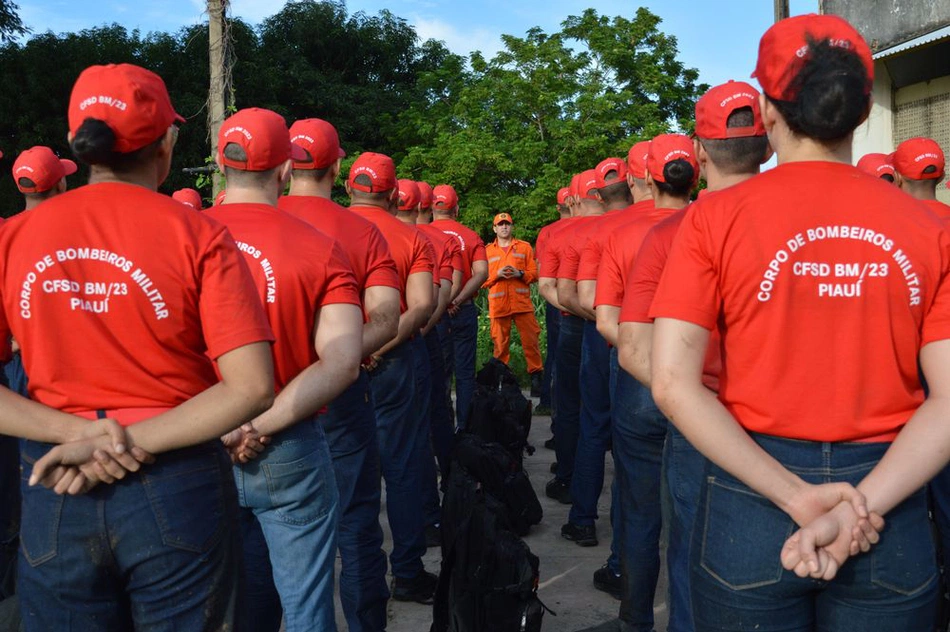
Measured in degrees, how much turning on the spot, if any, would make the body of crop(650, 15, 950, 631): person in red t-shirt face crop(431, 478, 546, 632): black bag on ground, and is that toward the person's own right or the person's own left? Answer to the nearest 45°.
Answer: approximately 45° to the person's own left

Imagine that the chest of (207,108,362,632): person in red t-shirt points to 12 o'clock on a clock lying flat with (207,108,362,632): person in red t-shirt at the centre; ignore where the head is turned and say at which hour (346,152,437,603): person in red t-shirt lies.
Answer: (346,152,437,603): person in red t-shirt is roughly at 11 o'clock from (207,108,362,632): person in red t-shirt.

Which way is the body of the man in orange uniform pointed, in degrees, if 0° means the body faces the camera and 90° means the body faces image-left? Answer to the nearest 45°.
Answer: approximately 0°

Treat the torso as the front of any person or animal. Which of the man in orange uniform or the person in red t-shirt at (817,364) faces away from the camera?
the person in red t-shirt

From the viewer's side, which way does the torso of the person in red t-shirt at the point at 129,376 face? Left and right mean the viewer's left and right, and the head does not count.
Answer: facing away from the viewer and to the right of the viewer

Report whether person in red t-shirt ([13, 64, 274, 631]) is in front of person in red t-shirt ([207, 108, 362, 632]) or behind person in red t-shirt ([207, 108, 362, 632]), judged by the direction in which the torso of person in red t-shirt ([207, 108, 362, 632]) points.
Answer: behind

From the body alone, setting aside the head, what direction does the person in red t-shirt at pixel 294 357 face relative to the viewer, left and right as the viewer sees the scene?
facing away from the viewer and to the right of the viewer

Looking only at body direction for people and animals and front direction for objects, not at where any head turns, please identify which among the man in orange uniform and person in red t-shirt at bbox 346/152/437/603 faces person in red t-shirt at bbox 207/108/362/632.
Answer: the man in orange uniform

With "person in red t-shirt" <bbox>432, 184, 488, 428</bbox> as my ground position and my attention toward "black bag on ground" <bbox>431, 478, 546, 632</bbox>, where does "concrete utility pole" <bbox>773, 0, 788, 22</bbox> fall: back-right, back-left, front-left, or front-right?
back-left

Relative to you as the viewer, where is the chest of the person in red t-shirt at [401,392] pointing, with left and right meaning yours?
facing away from the viewer and to the right of the viewer

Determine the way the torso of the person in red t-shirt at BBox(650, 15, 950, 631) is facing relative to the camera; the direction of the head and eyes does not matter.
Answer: away from the camera

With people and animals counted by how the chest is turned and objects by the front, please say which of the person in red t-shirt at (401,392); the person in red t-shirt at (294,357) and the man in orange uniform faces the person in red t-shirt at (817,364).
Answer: the man in orange uniform

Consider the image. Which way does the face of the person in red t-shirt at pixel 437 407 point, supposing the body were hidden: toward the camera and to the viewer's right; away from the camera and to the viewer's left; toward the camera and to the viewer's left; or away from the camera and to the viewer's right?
away from the camera and to the viewer's right

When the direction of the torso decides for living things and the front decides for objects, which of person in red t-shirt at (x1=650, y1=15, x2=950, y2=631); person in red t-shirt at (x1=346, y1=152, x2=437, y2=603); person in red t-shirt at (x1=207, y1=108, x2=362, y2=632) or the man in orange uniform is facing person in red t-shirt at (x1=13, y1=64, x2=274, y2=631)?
the man in orange uniform

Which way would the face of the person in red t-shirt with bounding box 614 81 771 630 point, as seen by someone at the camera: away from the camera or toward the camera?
away from the camera

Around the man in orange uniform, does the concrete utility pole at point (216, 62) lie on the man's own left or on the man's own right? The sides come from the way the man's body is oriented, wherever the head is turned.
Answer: on the man's own right
